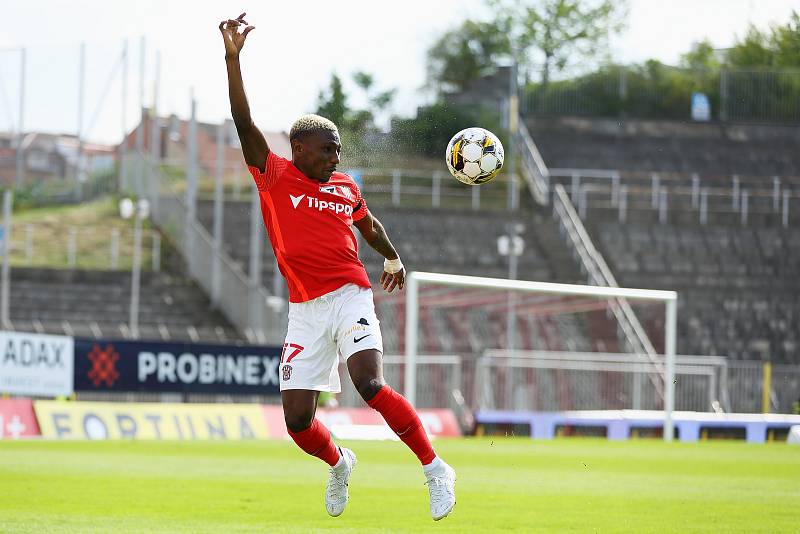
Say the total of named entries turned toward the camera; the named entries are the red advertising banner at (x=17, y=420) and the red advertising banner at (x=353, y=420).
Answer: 2

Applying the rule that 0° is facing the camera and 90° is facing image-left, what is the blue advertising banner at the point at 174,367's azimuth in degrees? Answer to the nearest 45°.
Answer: approximately 0°

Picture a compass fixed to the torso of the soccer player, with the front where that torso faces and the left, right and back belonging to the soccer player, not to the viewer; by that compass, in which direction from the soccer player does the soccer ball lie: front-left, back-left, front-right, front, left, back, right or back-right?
left

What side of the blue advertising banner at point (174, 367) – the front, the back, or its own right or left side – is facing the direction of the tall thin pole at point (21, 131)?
back

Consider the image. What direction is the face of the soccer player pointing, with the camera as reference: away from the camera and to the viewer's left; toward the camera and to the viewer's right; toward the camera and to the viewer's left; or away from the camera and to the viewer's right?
toward the camera and to the viewer's right

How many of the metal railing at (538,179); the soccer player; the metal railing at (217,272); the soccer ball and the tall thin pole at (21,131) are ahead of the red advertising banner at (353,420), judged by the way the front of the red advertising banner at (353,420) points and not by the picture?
2

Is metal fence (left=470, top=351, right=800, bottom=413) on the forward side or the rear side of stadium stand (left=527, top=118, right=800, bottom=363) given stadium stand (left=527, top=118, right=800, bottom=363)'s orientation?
on the forward side

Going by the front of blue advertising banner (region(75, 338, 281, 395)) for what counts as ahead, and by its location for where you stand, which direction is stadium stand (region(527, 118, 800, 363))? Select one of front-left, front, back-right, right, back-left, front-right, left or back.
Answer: back-left
